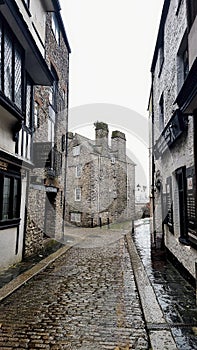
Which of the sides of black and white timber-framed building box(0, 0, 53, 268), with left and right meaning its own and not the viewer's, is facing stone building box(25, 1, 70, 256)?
left

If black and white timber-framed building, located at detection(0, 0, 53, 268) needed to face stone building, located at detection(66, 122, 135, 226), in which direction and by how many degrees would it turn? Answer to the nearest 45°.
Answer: approximately 45° to its left

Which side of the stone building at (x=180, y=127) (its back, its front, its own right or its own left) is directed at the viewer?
left

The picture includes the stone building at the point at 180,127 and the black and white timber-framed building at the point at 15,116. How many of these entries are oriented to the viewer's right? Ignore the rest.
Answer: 1

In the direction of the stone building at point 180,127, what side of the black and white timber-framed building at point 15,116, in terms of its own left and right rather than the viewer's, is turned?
front

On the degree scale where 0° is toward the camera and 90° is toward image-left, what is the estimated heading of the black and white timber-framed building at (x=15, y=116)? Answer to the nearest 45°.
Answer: approximately 270°

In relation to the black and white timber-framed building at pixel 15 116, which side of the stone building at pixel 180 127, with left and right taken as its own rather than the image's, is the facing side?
front

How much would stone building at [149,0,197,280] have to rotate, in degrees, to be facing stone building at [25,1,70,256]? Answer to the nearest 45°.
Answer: approximately 45° to its right
